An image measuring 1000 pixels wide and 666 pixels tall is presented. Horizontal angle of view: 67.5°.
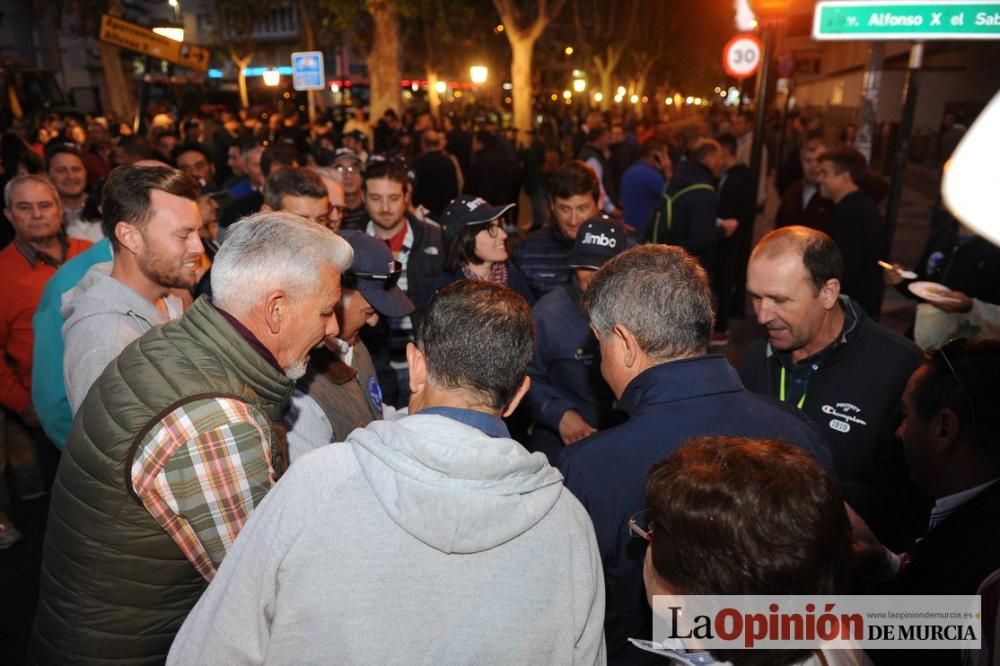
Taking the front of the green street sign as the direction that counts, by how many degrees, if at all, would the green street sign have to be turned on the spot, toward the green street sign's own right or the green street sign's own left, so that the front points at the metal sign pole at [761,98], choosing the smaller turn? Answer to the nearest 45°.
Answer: approximately 135° to the green street sign's own right

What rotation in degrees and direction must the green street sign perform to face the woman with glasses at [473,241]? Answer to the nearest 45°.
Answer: approximately 45° to its right

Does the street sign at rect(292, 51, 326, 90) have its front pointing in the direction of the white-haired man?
yes

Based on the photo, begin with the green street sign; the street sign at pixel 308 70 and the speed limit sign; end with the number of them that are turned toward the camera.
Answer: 3

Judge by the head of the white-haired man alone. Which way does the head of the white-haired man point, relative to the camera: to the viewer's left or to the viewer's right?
to the viewer's right

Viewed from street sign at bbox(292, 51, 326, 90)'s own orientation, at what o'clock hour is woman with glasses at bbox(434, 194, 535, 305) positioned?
The woman with glasses is roughly at 12 o'clock from the street sign.

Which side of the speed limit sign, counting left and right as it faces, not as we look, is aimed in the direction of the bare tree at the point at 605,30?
back

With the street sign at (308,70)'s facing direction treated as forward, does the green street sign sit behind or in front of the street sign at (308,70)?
in front

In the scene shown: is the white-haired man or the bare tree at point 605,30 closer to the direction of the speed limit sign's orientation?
the white-haired man

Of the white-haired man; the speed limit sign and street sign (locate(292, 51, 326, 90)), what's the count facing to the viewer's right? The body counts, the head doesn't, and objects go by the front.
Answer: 1

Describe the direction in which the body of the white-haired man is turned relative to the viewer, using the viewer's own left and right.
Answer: facing to the right of the viewer

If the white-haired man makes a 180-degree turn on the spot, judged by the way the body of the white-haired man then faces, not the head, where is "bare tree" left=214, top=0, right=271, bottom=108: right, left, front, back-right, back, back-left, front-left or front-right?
right

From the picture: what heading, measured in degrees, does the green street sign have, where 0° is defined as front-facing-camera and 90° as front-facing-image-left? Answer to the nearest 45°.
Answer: approximately 0°

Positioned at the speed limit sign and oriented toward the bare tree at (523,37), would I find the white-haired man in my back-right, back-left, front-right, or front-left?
back-left

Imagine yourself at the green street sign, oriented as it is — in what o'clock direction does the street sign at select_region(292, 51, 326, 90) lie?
The street sign is roughly at 4 o'clock from the green street sign.
